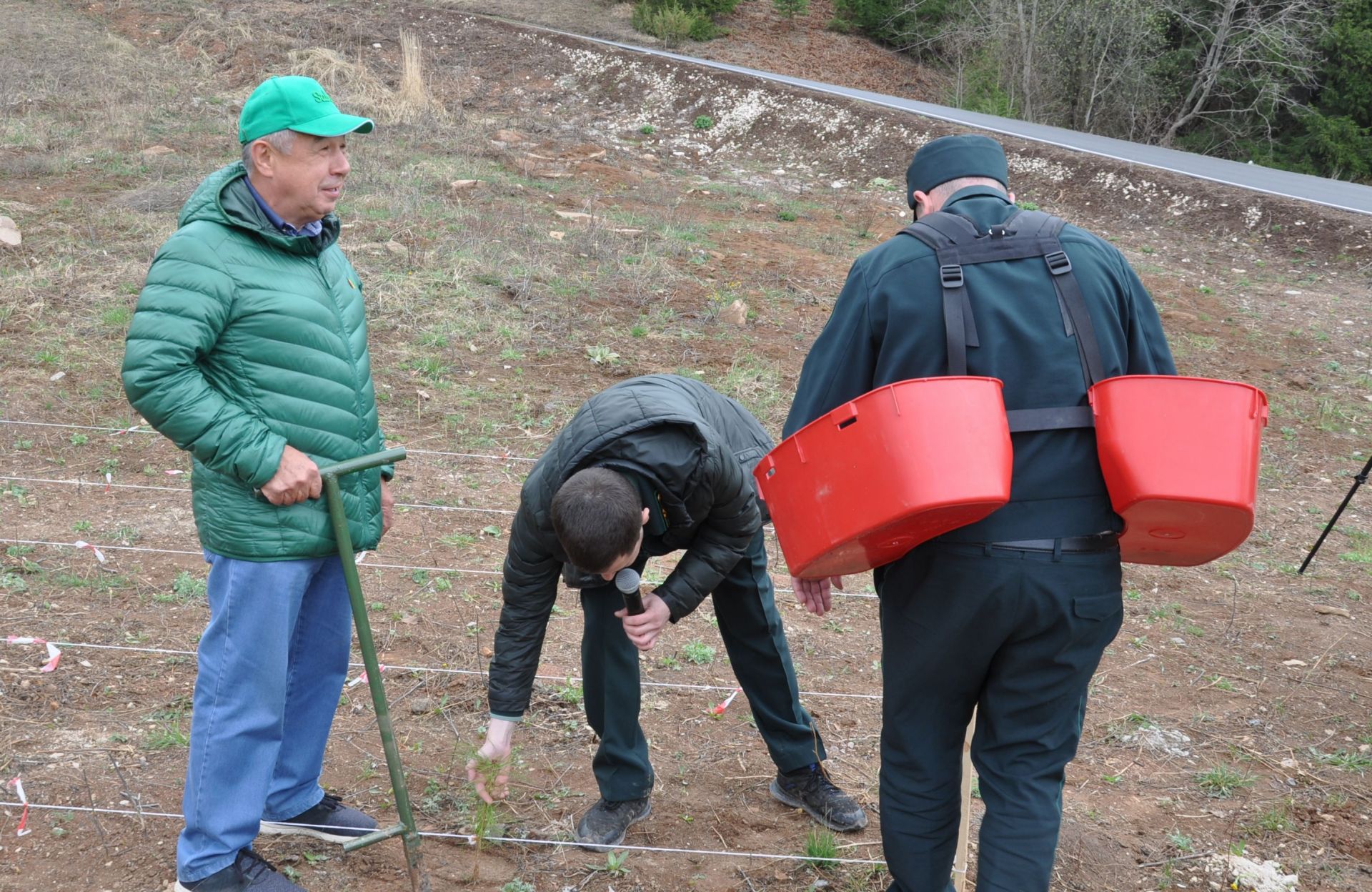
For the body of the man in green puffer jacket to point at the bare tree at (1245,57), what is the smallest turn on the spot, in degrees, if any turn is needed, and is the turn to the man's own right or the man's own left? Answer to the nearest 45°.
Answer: approximately 90° to the man's own left

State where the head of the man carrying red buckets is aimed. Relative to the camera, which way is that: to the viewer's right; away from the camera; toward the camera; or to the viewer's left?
away from the camera

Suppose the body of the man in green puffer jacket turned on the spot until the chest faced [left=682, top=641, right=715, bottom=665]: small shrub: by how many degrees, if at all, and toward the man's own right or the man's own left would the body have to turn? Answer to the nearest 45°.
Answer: approximately 90° to the man's own left

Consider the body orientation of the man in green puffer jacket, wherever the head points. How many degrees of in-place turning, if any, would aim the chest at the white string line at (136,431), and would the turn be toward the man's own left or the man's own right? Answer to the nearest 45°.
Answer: approximately 135° to the man's own left

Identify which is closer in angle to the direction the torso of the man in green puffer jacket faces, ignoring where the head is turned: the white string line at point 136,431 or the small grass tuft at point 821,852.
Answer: the small grass tuft

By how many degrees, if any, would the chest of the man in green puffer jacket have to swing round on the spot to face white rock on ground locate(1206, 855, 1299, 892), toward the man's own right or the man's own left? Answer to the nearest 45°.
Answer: approximately 45° to the man's own left

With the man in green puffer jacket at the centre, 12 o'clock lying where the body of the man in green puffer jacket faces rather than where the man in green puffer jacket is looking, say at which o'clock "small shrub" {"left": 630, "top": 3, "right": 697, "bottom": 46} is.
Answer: The small shrub is roughly at 8 o'clock from the man in green puffer jacket.

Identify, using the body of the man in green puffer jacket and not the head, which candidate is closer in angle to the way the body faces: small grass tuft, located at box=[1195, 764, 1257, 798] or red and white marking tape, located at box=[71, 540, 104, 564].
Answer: the small grass tuft

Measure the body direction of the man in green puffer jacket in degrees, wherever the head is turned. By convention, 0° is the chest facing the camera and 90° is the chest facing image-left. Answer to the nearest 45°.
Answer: approximately 315°

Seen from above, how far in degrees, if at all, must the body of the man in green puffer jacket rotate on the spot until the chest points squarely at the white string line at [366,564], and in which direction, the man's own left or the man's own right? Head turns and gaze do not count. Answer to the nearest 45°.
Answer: approximately 135° to the man's own left

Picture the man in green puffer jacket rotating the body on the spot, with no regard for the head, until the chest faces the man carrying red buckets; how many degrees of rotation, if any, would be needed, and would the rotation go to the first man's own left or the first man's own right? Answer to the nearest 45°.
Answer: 0° — they already face them

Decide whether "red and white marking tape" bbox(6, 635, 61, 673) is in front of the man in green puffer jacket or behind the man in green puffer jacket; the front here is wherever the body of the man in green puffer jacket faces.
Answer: behind
